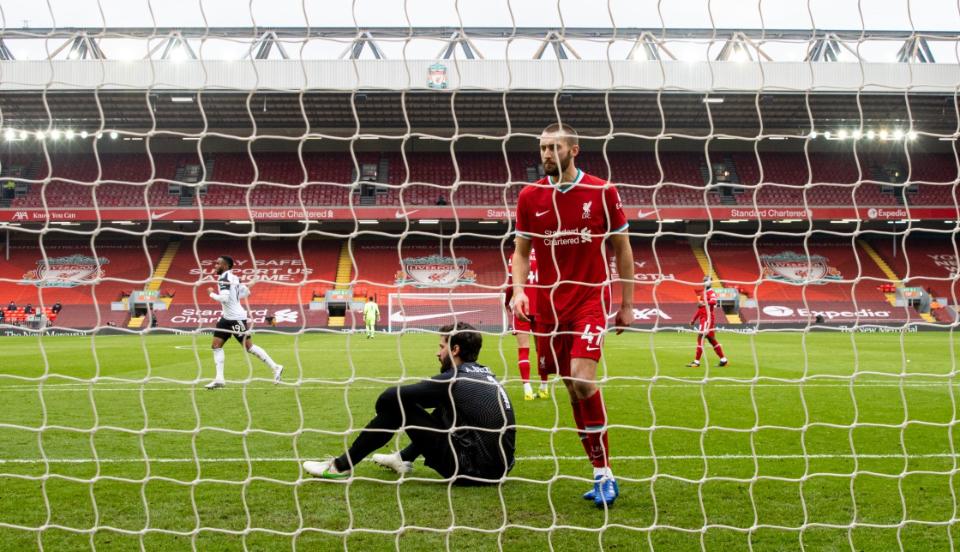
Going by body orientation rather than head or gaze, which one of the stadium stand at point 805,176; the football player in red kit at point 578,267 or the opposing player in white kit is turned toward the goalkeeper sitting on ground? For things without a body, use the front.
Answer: the stadium stand

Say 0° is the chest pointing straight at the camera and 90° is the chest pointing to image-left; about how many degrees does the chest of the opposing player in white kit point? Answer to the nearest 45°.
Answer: approximately 90°

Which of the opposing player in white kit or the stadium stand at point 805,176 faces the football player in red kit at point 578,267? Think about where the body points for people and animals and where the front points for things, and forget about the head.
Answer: the stadium stand

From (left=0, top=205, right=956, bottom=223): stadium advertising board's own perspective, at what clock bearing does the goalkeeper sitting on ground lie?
The goalkeeper sitting on ground is roughly at 12 o'clock from the stadium advertising board.

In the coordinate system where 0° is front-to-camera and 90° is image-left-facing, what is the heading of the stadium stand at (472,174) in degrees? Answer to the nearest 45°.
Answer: approximately 0°

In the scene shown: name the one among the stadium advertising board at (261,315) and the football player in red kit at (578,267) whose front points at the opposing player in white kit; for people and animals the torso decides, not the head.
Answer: the stadium advertising board

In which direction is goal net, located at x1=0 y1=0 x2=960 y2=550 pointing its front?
away from the camera
